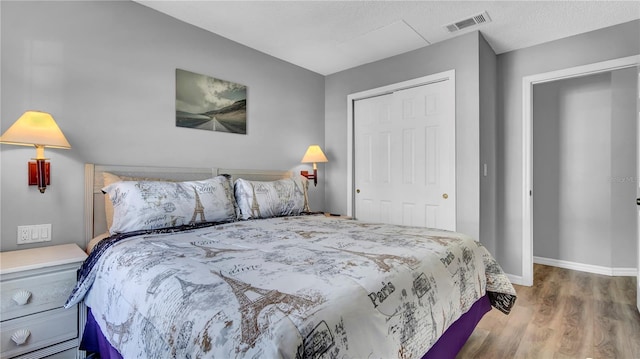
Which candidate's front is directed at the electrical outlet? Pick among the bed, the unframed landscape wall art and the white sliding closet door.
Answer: the white sliding closet door

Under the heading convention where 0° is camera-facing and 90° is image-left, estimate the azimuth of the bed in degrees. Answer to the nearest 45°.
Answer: approximately 315°

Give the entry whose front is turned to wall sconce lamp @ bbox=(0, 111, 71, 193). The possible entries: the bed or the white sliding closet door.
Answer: the white sliding closet door

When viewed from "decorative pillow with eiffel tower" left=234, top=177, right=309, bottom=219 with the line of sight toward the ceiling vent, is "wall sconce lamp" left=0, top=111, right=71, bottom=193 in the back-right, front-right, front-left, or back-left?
back-right

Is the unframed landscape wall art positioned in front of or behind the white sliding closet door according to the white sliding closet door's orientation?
in front

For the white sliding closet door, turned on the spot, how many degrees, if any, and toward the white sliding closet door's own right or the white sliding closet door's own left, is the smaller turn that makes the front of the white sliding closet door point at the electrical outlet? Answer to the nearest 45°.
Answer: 0° — it already faces it

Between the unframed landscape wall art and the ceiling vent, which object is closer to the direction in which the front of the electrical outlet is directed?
the ceiling vent

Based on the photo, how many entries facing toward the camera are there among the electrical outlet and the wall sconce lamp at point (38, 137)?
2

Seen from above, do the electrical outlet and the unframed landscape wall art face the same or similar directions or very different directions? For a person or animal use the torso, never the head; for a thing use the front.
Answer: same or similar directions

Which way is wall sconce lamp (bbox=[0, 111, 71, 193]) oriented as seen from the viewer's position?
toward the camera

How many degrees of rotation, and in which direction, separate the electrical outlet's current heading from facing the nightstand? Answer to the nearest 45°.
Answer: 0° — it already faces it

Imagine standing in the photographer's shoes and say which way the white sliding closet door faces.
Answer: facing the viewer and to the left of the viewer

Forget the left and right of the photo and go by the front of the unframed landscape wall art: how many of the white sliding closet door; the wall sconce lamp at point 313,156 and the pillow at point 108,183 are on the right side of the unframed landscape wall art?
1

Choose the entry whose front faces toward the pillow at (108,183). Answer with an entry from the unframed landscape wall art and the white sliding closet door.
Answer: the white sliding closet door

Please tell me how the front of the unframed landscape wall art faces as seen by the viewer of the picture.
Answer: facing the viewer and to the right of the viewer

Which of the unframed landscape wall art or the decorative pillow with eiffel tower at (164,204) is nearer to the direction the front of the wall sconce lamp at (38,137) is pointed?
the decorative pillow with eiffel tower
